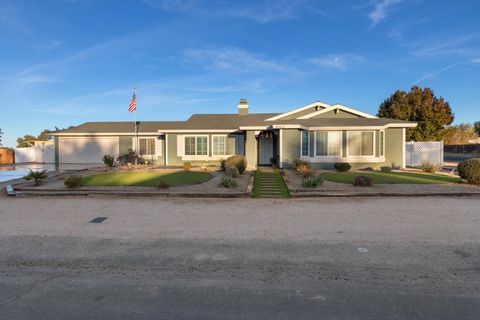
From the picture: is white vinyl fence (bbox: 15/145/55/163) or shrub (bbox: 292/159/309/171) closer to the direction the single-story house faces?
the shrub

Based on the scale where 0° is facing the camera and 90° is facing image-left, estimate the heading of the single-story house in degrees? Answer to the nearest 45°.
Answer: approximately 0°

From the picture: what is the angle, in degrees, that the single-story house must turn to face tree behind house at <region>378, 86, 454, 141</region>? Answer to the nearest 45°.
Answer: approximately 135° to its left

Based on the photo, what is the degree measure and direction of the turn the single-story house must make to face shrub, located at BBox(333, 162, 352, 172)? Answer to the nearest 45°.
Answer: approximately 45° to its left

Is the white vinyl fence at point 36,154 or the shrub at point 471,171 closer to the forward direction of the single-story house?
the shrub

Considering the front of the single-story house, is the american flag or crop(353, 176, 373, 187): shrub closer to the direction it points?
the shrub

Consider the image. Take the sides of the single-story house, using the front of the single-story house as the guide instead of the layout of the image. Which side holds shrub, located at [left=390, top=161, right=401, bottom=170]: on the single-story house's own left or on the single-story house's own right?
on the single-story house's own left

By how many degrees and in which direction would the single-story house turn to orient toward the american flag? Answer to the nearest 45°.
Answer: approximately 90° to its right

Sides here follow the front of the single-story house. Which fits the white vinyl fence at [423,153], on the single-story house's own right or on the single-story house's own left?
on the single-story house's own left

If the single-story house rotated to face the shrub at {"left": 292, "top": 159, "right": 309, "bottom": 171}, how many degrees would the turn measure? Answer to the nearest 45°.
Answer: approximately 45° to its left
